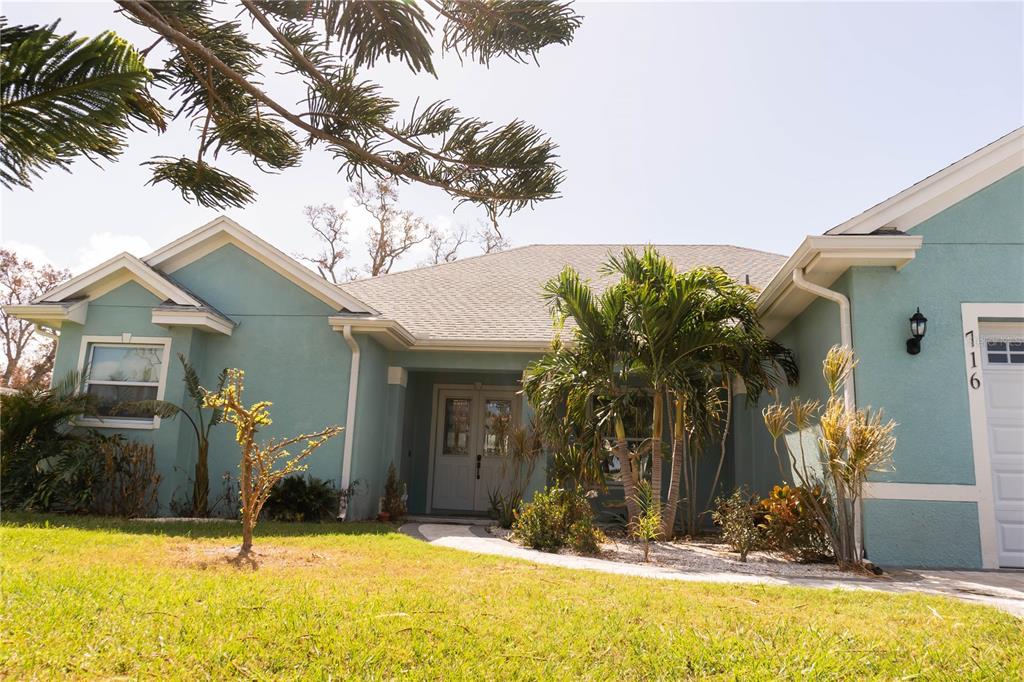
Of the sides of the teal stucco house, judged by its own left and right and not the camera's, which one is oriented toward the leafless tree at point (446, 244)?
back

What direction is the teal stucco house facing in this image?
toward the camera

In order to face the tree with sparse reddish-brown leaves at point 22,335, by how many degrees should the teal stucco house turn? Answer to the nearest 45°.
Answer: approximately 135° to its right

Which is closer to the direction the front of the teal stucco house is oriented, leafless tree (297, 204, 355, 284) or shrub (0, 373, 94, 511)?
the shrub

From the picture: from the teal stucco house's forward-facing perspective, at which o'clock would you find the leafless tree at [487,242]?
The leafless tree is roughly at 6 o'clock from the teal stucco house.

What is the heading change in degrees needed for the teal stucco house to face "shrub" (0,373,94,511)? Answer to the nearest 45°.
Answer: approximately 90° to its right
